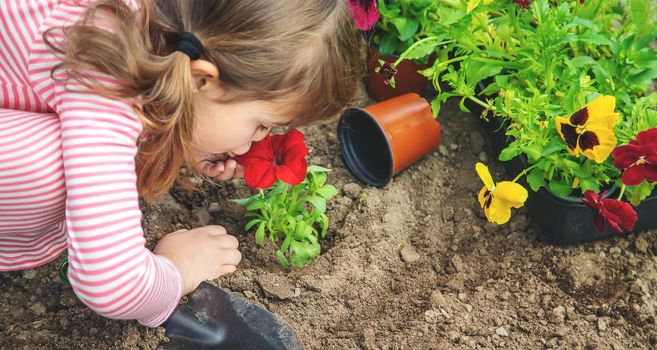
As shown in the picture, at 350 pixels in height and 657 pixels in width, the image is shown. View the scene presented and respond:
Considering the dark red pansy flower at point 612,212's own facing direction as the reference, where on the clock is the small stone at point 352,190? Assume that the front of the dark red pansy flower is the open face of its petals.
The small stone is roughly at 2 o'clock from the dark red pansy flower.

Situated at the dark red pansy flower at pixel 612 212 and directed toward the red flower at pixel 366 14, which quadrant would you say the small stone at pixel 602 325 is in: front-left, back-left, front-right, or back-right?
back-left

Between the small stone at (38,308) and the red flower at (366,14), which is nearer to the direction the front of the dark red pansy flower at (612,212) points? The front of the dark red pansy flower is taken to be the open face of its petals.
the small stone

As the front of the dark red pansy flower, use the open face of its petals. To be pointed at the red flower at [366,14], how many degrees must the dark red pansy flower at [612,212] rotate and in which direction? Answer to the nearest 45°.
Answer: approximately 90° to its right

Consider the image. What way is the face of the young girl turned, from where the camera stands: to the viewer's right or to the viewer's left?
to the viewer's right

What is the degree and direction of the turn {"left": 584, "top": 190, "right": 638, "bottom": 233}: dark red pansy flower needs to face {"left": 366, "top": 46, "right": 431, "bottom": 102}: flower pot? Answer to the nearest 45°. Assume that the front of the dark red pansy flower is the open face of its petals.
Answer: approximately 90° to its right

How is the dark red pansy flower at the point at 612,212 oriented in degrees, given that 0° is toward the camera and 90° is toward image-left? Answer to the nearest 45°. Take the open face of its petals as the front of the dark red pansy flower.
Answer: approximately 45°
